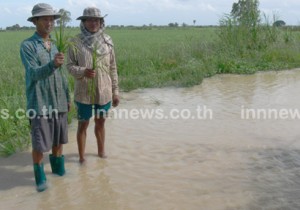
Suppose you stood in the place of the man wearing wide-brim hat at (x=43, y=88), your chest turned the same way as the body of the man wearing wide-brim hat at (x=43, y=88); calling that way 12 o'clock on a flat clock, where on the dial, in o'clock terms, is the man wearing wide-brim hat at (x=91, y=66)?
the man wearing wide-brim hat at (x=91, y=66) is roughly at 9 o'clock from the man wearing wide-brim hat at (x=43, y=88).

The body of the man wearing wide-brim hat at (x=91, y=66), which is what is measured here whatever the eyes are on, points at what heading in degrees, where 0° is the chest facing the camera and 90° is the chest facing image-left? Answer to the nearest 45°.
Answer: approximately 0°

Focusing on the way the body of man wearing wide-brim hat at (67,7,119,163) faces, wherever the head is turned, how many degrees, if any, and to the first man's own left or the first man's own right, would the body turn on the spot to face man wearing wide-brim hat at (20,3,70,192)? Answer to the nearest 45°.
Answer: approximately 45° to the first man's own right

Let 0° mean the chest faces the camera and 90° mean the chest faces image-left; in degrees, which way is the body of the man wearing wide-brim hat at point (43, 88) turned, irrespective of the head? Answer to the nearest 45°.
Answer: approximately 315°
